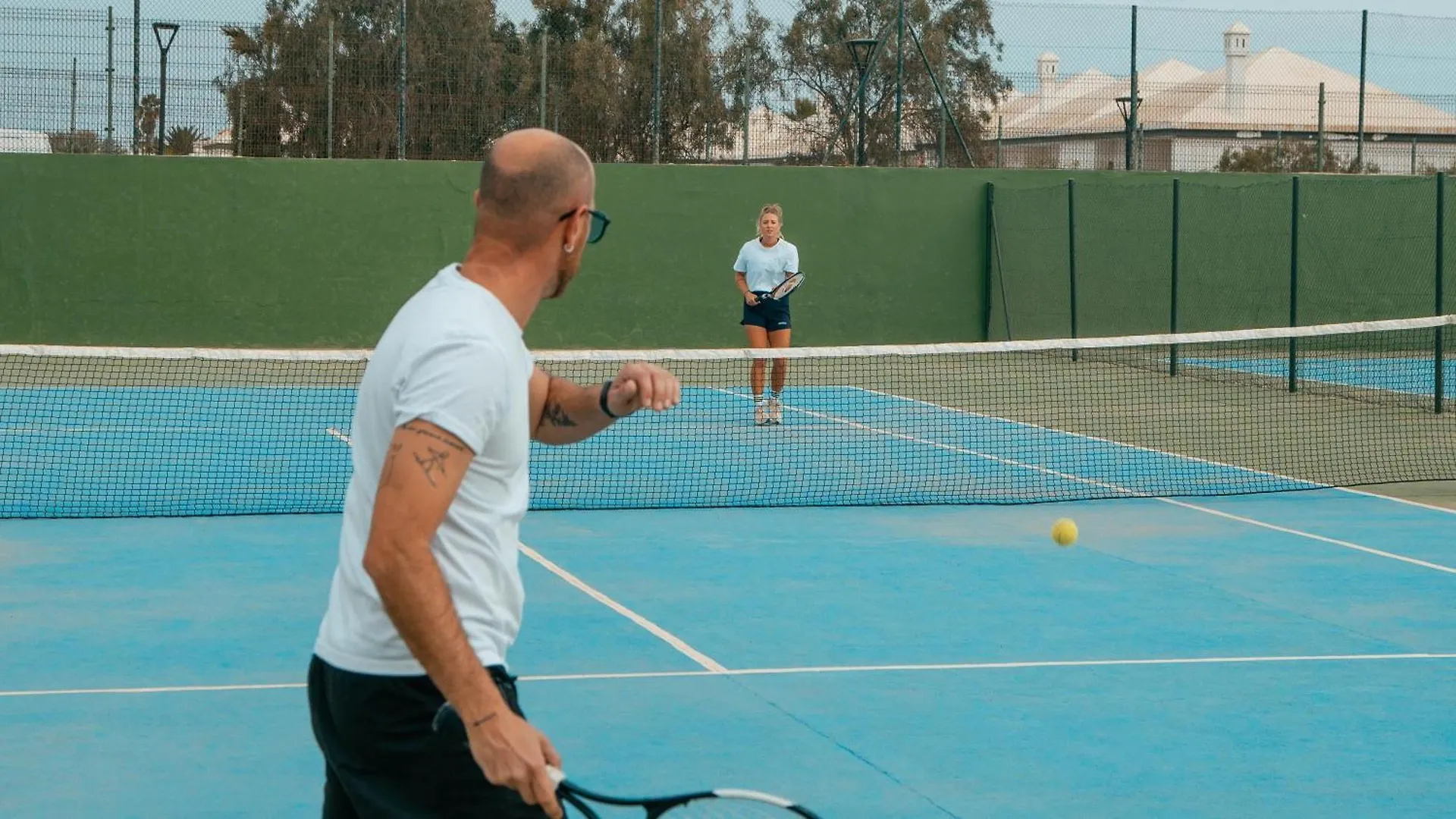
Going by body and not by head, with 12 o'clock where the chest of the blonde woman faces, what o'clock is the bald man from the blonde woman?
The bald man is roughly at 12 o'clock from the blonde woman.

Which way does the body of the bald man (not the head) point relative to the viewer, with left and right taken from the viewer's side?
facing to the right of the viewer

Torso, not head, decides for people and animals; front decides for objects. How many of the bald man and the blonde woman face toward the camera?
1

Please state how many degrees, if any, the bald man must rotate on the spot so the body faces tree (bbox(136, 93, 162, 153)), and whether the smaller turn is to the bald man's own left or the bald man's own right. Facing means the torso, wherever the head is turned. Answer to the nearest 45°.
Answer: approximately 90° to the bald man's own left

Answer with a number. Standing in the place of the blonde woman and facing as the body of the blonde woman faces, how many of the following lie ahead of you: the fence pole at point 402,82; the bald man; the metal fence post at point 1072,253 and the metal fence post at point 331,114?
1

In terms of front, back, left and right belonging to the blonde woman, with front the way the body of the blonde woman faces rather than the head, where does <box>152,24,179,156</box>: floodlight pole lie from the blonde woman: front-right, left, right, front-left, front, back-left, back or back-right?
back-right

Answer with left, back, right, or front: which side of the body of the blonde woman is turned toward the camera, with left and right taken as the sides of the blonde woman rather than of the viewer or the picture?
front
